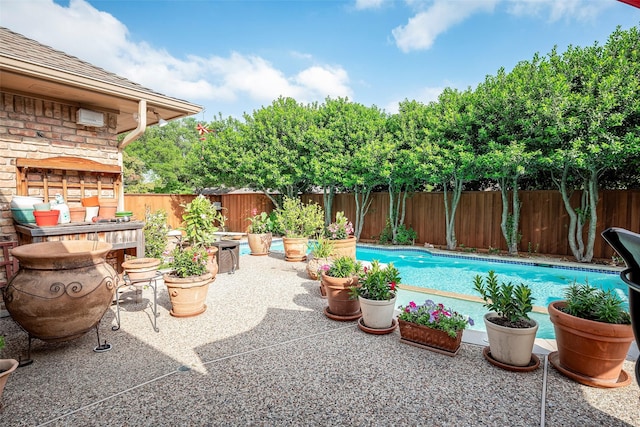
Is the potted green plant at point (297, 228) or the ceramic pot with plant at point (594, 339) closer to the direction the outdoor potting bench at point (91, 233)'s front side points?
the ceramic pot with plant

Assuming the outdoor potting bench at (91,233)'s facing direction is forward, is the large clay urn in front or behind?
in front

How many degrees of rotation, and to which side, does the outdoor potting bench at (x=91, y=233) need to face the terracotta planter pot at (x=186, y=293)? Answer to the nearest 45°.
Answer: approximately 45° to its left

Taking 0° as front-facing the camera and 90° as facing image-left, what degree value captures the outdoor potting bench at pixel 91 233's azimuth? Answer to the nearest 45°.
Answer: approximately 0°

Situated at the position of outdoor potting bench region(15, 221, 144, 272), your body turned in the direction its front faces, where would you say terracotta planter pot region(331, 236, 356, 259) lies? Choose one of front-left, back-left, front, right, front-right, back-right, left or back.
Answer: left

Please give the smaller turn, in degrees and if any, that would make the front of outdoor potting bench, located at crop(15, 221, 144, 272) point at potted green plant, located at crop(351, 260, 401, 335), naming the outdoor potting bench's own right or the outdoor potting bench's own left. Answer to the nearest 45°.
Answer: approximately 45° to the outdoor potting bench's own left

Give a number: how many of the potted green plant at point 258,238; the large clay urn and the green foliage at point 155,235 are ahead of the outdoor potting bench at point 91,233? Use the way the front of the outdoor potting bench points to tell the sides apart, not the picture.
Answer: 1

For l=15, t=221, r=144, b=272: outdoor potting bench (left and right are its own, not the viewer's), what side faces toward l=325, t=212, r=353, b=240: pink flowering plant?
left

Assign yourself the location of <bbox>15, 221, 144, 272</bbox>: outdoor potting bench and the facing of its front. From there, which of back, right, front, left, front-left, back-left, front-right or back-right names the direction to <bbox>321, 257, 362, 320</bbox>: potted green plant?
front-left

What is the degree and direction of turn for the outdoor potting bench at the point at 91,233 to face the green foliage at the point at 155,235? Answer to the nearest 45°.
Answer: approximately 135° to its left

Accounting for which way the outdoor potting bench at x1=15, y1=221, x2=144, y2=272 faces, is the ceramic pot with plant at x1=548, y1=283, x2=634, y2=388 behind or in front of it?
in front

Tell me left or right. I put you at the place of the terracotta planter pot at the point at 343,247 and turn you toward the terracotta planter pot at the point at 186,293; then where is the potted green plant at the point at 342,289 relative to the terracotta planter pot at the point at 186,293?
left
